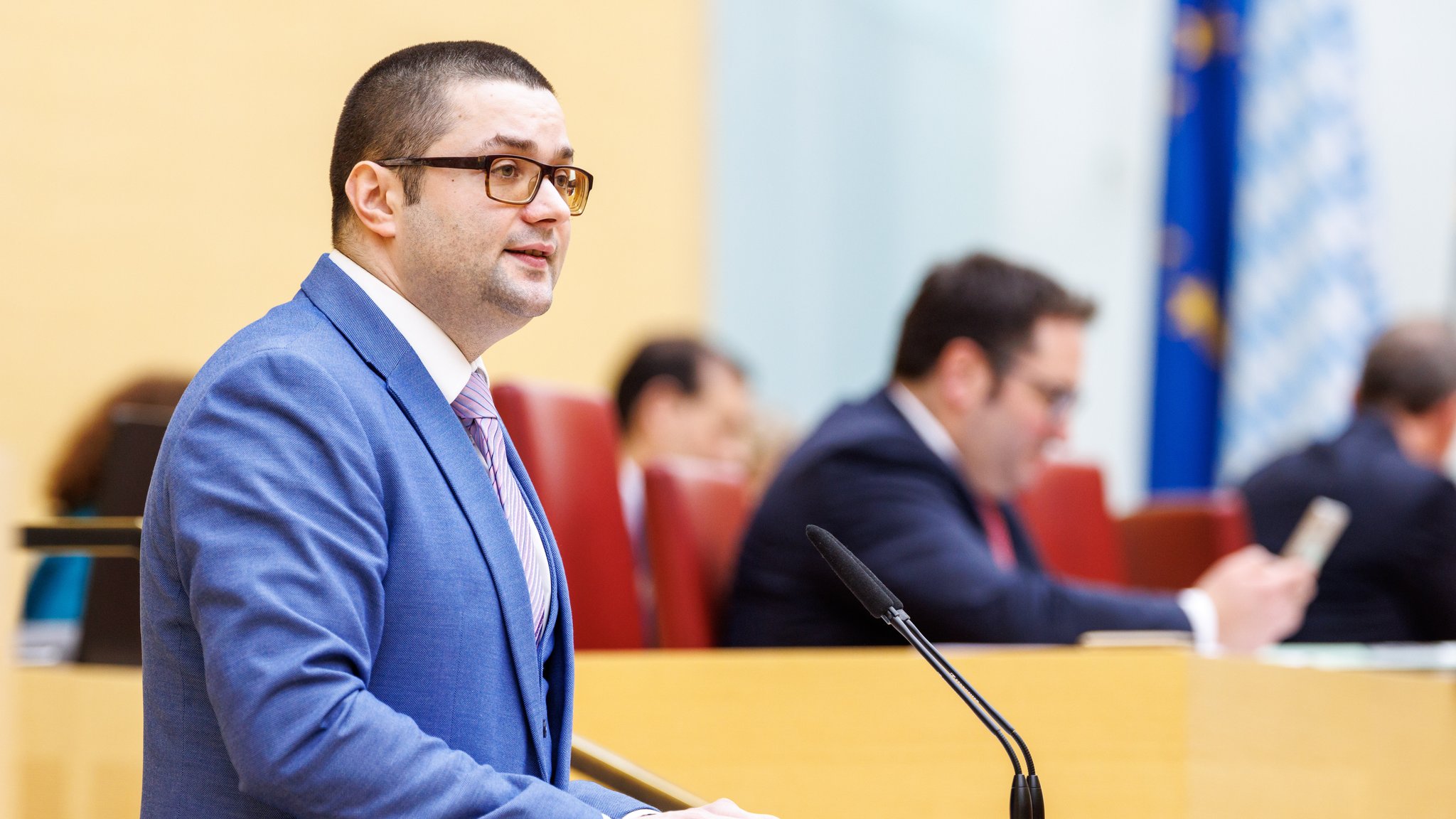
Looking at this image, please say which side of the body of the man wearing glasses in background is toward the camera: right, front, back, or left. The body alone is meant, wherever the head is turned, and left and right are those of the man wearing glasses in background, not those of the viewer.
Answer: right

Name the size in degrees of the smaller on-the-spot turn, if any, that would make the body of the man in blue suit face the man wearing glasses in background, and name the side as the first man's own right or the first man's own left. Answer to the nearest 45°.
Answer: approximately 90° to the first man's own left

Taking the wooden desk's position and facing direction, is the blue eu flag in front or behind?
behind

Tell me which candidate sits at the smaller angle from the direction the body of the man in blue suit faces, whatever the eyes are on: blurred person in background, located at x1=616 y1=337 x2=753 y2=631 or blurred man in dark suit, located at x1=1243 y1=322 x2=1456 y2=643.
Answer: the blurred man in dark suit
